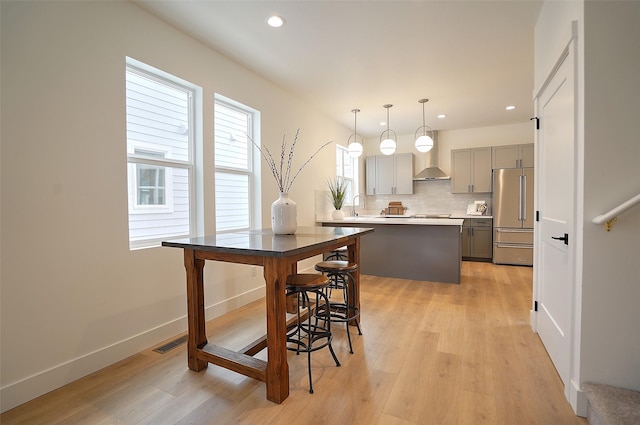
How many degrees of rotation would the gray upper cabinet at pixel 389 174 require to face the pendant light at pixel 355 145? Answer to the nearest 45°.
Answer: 0° — it already faces it

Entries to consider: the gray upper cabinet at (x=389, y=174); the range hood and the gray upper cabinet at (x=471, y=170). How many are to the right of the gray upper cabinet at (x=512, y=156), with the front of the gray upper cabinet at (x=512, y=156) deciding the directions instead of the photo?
3

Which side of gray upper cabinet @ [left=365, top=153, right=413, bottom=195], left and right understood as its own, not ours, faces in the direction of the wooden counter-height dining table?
front

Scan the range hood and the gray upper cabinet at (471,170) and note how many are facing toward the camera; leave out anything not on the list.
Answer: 2

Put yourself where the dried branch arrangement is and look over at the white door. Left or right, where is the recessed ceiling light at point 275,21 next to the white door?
right

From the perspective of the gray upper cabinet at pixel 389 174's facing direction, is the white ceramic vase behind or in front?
in front

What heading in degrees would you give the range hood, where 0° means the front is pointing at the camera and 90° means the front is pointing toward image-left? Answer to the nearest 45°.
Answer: approximately 0°

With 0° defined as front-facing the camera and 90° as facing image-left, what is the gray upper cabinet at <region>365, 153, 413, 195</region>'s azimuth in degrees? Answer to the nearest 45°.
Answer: approximately 0°
